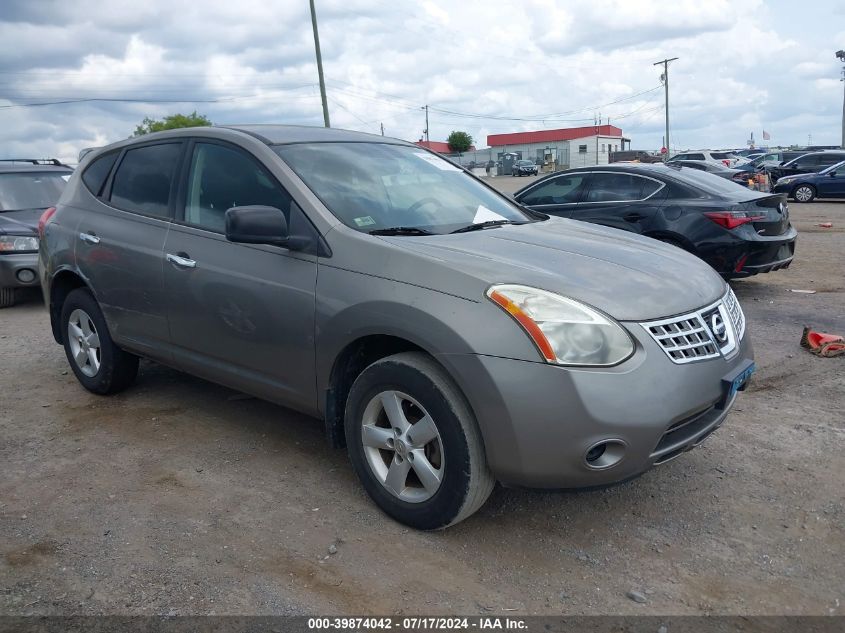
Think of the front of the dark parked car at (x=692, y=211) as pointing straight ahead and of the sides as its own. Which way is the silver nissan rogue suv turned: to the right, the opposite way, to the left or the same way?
the opposite way

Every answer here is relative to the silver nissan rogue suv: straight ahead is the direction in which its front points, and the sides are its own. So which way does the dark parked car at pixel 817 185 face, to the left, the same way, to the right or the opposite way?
the opposite way

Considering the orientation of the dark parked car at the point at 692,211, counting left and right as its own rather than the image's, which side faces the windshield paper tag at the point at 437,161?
left

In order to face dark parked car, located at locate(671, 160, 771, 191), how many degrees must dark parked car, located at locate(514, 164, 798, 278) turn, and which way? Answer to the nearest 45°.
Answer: approximately 45° to its right

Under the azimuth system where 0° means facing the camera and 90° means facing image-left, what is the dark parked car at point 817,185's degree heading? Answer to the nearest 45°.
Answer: approximately 90°

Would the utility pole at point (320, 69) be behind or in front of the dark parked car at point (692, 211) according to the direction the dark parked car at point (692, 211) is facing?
in front

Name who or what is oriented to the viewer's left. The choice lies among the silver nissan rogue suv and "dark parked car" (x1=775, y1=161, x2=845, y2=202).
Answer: the dark parked car

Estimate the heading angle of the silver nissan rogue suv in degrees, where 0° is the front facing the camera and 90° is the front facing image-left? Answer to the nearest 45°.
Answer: approximately 315°

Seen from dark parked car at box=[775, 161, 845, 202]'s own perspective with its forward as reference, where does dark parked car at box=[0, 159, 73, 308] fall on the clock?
dark parked car at box=[0, 159, 73, 308] is roughly at 10 o'clock from dark parked car at box=[775, 161, 845, 202].

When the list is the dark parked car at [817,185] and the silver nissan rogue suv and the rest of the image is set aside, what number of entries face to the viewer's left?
1

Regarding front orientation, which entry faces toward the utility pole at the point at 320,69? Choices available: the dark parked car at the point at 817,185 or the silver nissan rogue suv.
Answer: the dark parked car

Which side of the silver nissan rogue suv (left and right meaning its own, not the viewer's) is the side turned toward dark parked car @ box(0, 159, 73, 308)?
back

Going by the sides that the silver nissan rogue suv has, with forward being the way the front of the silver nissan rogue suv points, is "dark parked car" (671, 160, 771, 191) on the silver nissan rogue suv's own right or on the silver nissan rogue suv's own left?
on the silver nissan rogue suv's own left

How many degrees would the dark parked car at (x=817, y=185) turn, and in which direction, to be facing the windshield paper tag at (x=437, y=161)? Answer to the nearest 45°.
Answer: approximately 90° to its left
